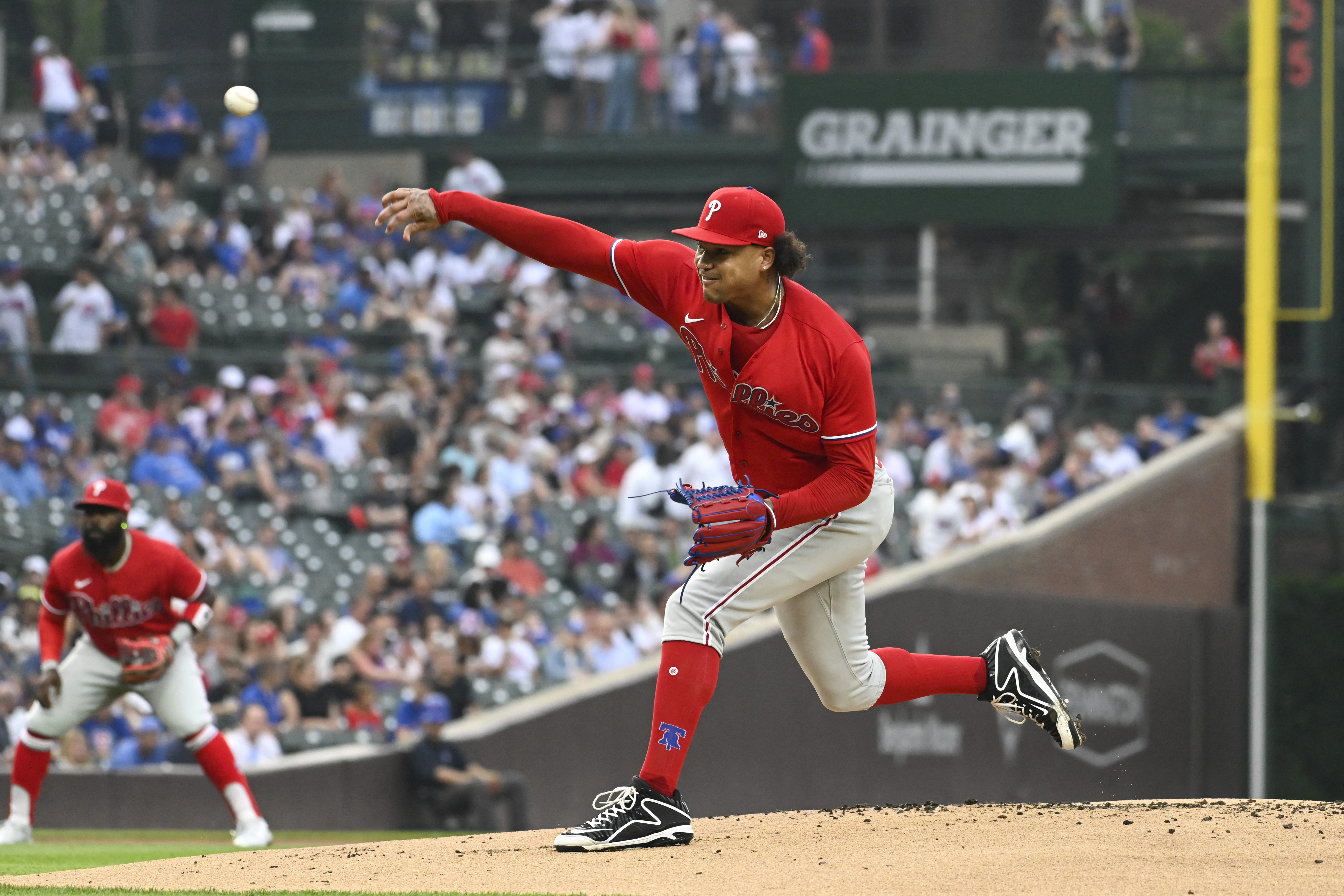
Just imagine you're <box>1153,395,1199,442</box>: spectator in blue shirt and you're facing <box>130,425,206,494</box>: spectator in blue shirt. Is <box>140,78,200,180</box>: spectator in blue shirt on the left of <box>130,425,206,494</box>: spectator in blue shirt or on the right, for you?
right

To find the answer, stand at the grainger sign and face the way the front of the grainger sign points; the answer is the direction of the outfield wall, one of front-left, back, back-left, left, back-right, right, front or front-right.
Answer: front

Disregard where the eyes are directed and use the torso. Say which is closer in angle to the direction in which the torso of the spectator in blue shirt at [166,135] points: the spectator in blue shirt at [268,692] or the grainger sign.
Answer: the spectator in blue shirt

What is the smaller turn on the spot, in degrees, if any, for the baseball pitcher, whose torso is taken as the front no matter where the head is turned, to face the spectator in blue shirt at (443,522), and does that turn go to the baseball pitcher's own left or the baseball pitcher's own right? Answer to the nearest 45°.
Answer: approximately 135° to the baseball pitcher's own right

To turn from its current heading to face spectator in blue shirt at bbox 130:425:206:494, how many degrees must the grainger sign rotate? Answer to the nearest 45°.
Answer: approximately 45° to its right

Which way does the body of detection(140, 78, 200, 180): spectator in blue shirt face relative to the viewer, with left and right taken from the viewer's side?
facing the viewer

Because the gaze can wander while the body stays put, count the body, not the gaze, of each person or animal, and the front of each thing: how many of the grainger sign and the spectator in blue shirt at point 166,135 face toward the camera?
2

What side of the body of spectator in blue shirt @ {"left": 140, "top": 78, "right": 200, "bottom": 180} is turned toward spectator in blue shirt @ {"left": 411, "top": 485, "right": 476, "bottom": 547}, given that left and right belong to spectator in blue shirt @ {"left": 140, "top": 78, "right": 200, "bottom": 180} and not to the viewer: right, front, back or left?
front

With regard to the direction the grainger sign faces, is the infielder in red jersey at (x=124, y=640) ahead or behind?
ahead

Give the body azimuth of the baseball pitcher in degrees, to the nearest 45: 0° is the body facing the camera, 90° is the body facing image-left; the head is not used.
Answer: approximately 45°

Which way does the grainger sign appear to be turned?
toward the camera

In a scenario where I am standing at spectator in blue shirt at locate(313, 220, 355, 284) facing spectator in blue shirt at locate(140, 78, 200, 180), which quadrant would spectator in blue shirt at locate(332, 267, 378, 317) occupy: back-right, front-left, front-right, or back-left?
back-left

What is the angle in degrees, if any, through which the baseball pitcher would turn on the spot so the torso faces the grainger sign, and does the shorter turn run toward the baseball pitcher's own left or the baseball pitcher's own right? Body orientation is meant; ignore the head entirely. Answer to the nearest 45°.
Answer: approximately 135° to the baseball pitcher's own right

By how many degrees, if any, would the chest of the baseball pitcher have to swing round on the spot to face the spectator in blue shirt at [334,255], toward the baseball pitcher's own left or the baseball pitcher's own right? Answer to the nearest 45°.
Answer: approximately 135° to the baseball pitcher's own right

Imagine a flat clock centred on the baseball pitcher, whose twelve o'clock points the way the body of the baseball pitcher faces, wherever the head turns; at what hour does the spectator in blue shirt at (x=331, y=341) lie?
The spectator in blue shirt is roughly at 4 o'clock from the baseball pitcher.

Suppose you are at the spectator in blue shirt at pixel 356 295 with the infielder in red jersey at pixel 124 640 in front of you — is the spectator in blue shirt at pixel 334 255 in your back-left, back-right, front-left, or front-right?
back-right

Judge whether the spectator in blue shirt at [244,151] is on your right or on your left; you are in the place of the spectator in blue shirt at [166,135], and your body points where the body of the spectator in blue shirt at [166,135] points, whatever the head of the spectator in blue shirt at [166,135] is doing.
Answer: on your left
